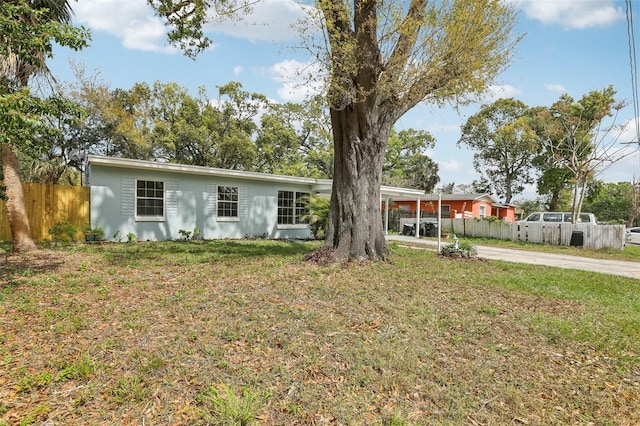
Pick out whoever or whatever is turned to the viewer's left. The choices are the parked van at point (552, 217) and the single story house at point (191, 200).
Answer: the parked van

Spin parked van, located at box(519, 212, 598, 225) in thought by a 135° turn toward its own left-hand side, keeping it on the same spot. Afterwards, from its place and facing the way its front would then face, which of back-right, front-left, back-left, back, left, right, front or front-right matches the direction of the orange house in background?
back

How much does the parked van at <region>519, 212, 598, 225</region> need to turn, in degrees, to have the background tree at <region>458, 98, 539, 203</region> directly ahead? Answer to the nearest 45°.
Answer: approximately 90° to its right

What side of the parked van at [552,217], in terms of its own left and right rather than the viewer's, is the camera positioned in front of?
left

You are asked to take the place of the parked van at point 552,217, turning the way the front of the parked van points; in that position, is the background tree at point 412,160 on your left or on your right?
on your right

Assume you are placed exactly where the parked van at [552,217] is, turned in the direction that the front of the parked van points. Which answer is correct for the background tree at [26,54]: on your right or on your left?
on your left

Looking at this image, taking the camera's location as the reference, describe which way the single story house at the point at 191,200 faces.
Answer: facing the viewer and to the right of the viewer

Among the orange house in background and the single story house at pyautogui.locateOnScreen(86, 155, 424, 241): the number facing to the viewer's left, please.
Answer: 0

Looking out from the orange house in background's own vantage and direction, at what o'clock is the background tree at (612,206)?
The background tree is roughly at 9 o'clock from the orange house in background.

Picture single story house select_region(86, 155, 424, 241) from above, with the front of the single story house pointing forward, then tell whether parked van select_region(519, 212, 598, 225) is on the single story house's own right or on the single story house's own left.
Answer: on the single story house's own left

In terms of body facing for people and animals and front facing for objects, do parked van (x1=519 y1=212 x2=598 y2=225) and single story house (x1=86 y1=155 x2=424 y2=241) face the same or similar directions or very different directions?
very different directions

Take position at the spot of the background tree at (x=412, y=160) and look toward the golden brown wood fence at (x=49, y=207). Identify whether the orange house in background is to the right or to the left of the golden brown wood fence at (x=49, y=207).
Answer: left

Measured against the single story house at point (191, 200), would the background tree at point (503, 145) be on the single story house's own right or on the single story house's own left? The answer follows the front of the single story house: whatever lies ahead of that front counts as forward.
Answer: on the single story house's own left

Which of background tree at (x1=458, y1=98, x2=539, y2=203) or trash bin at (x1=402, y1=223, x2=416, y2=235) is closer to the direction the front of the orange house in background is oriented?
the trash bin
